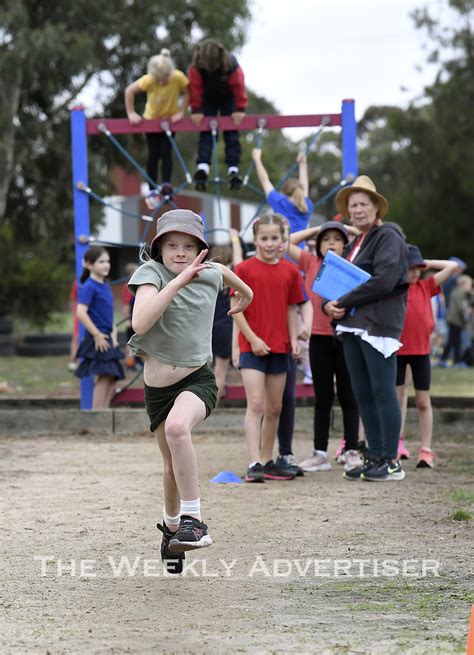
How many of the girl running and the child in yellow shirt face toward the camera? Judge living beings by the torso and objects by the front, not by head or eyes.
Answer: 2

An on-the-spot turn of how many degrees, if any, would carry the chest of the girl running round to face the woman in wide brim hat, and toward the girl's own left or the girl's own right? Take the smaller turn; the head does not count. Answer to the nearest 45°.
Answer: approximately 135° to the girl's own left

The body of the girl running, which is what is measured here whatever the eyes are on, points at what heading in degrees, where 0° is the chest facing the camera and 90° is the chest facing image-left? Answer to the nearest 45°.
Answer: approximately 0°
